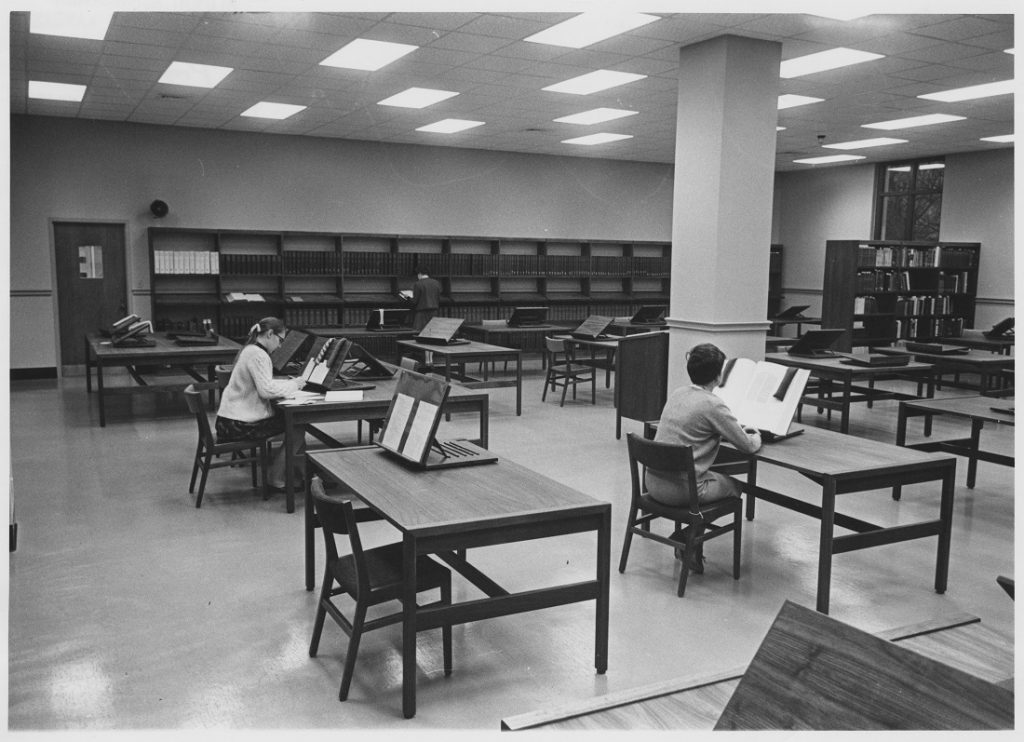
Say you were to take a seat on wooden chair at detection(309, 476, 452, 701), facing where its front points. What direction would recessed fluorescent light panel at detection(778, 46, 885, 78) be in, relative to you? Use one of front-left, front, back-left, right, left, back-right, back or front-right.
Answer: front

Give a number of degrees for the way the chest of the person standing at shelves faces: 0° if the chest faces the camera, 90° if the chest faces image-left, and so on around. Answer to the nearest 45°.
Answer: approximately 135°

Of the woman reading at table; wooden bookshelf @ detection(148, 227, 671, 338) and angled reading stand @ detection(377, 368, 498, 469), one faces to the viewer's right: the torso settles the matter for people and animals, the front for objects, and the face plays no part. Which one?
the woman reading at table

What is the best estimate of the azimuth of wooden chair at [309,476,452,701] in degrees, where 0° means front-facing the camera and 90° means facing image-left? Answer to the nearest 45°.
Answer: approximately 225°

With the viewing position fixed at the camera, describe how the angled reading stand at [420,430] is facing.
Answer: facing the viewer and to the left of the viewer

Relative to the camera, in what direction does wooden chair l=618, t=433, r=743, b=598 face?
facing away from the viewer and to the right of the viewer

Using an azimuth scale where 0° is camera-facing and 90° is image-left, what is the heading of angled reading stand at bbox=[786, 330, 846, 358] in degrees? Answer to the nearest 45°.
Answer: approximately 45°

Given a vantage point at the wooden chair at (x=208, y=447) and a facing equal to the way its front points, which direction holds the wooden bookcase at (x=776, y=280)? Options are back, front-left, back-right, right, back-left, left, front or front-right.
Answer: front-left

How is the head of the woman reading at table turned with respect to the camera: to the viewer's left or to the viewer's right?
to the viewer's right

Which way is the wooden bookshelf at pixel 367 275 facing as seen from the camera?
toward the camera

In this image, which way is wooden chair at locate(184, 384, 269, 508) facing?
to the viewer's right

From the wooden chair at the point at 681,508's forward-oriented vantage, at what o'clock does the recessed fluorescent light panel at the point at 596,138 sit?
The recessed fluorescent light panel is roughly at 10 o'clock from the wooden chair.

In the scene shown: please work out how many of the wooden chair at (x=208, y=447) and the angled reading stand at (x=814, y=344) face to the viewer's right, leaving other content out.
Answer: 1

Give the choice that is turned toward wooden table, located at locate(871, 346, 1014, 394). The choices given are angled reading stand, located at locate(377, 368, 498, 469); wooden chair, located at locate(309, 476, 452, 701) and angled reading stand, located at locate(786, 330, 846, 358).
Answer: the wooden chair

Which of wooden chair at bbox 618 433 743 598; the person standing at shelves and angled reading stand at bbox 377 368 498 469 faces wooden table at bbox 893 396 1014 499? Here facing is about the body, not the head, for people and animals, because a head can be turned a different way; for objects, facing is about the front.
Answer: the wooden chair

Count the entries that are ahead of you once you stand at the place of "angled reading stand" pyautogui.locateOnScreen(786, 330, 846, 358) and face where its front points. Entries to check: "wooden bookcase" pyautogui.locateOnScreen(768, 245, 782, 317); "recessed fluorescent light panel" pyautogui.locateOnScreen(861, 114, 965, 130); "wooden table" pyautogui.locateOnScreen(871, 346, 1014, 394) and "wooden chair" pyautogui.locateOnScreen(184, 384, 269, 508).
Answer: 1

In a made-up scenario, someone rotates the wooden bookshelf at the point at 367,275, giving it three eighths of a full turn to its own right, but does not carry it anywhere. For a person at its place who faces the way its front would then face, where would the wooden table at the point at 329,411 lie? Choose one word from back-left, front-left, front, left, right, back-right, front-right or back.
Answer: back-left

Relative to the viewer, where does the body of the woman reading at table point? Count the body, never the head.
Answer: to the viewer's right

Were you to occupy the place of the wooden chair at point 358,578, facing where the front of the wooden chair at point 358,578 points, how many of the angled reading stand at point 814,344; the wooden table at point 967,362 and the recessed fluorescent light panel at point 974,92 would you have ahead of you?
3
